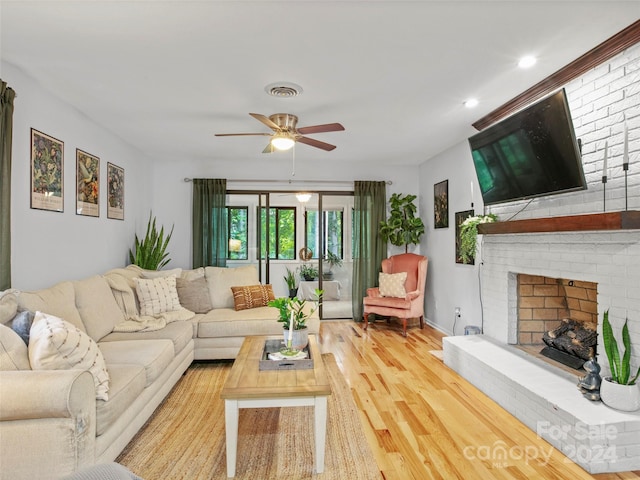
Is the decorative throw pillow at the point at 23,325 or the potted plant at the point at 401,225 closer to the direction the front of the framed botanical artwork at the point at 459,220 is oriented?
the decorative throw pillow

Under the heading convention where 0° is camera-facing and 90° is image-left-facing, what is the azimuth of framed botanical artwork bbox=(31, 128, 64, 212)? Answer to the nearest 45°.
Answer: approximately 315°

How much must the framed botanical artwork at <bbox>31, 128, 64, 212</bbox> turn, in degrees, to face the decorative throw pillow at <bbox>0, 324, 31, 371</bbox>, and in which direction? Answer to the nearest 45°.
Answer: approximately 45° to its right

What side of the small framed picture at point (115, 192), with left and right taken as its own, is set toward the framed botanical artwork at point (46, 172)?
right

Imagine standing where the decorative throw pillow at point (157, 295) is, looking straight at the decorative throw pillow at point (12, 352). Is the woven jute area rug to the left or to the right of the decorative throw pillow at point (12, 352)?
left

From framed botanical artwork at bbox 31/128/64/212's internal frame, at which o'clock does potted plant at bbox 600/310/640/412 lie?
The potted plant is roughly at 12 o'clock from the framed botanical artwork.

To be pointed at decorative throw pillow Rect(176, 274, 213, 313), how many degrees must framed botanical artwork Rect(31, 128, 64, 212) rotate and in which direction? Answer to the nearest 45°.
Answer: approximately 45° to its left

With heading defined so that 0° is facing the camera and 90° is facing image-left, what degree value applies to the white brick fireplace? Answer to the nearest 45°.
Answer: approximately 45°

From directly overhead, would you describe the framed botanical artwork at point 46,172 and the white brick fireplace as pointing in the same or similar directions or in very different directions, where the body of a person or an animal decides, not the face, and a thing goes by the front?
very different directions
